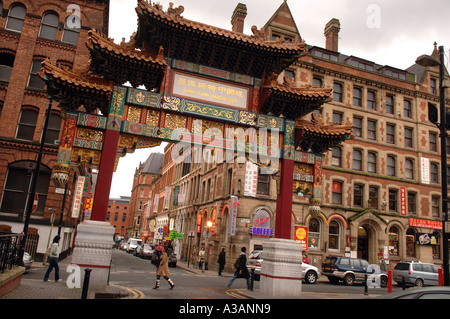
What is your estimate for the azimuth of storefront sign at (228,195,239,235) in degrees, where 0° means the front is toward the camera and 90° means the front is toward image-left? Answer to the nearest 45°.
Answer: approximately 45°

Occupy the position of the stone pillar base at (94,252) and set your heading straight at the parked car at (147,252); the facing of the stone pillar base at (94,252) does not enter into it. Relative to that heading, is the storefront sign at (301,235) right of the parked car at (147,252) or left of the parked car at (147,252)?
right

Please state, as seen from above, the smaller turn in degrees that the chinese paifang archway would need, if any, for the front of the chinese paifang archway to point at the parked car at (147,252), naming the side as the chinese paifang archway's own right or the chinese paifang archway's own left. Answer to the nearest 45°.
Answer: approximately 135° to the chinese paifang archway's own left

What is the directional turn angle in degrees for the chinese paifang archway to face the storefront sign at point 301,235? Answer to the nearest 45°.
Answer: approximately 90° to its left

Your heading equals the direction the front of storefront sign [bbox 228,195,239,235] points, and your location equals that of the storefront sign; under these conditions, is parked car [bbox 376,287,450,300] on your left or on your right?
on your left

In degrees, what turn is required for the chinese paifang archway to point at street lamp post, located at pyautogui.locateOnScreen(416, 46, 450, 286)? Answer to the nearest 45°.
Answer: approximately 45° to its left

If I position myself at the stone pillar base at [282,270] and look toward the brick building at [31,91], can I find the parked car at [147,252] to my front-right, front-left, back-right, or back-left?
front-right

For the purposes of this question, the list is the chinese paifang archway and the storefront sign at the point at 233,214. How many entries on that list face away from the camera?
0

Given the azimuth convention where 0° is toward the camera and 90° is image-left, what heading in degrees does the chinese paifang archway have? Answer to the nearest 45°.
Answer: approximately 315°

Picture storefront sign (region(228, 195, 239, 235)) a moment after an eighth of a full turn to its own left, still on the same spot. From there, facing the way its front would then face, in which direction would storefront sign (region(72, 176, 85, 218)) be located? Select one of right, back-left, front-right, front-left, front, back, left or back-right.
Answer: right
